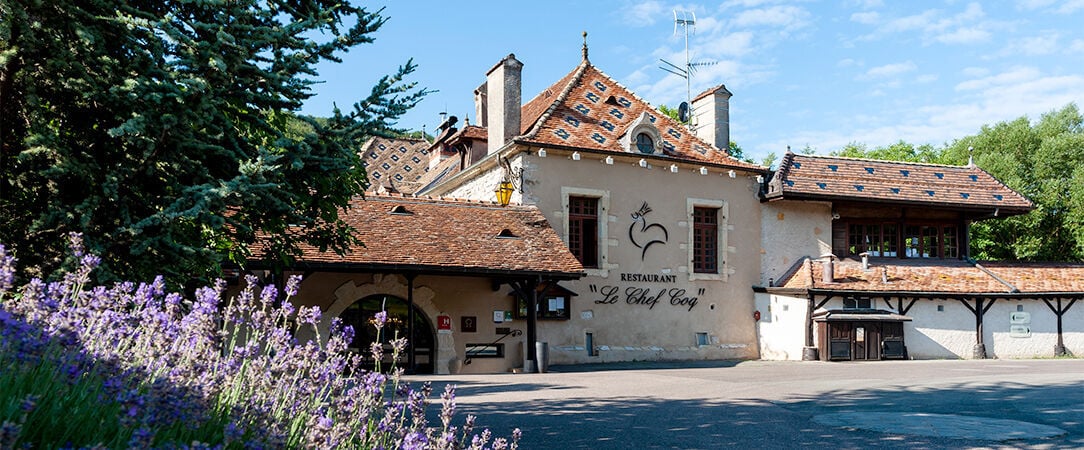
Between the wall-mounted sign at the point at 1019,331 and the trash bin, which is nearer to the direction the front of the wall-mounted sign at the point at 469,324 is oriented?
the trash bin

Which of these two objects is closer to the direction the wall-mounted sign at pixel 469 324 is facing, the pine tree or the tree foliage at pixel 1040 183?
the pine tree

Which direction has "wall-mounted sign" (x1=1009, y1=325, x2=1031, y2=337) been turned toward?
toward the camera

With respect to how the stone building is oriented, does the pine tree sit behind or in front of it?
in front

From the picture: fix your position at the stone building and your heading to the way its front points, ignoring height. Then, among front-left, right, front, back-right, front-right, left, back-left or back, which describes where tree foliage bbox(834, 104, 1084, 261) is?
back-left

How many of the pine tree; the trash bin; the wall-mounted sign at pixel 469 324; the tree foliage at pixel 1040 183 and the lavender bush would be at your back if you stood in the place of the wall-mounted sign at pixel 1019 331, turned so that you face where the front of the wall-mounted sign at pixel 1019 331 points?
1

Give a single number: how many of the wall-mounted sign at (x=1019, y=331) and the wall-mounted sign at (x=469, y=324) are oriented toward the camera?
2

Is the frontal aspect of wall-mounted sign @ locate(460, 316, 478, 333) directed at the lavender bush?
yes

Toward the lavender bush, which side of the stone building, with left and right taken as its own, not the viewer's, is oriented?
front

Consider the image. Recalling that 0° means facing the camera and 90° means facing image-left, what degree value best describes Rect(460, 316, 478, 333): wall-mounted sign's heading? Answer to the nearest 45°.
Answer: approximately 0°
